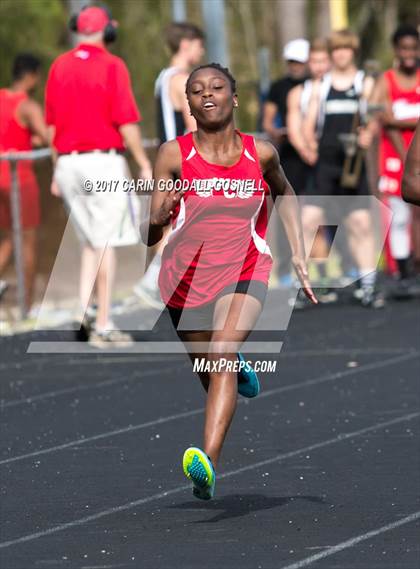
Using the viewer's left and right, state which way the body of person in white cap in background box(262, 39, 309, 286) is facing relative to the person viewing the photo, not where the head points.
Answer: facing the viewer and to the right of the viewer

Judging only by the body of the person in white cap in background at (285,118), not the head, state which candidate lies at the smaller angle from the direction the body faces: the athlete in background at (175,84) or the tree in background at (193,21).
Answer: the athlete in background

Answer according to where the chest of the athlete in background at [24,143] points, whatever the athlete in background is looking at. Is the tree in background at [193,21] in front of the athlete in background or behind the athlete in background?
in front

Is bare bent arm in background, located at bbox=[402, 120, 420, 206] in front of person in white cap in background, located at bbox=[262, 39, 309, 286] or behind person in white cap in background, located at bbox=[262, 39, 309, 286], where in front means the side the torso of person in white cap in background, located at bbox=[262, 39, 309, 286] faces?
in front

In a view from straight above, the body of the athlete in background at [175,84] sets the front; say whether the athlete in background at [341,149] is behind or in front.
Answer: in front

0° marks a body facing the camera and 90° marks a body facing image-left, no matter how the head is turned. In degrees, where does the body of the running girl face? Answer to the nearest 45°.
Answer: approximately 0°

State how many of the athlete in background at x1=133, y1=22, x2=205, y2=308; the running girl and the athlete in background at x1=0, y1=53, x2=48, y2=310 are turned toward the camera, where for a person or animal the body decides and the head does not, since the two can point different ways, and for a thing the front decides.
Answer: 1

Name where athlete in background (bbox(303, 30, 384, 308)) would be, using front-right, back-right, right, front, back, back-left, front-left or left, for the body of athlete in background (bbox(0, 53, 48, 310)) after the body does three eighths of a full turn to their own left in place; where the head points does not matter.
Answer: back

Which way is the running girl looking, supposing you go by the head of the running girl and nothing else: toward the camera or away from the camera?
toward the camera

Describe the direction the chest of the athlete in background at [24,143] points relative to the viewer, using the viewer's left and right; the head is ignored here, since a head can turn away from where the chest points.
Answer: facing away from the viewer and to the right of the viewer

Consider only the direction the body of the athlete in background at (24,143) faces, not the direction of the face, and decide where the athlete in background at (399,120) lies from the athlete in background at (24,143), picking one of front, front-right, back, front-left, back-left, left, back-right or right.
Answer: front-right

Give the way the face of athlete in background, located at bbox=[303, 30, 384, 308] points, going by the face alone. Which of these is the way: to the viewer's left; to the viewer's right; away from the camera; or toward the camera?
toward the camera

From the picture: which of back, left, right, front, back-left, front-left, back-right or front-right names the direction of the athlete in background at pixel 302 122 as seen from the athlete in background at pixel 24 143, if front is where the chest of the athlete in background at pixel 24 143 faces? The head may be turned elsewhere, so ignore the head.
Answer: front-right

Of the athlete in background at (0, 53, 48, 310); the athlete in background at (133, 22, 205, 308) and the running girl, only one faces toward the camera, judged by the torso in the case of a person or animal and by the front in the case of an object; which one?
the running girl

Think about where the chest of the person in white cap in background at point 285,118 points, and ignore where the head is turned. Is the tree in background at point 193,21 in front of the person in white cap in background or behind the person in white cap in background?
behind

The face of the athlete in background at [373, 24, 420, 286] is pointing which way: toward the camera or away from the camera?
toward the camera

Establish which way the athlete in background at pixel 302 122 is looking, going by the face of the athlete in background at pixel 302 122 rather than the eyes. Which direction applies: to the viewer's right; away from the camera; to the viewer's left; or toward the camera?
toward the camera
